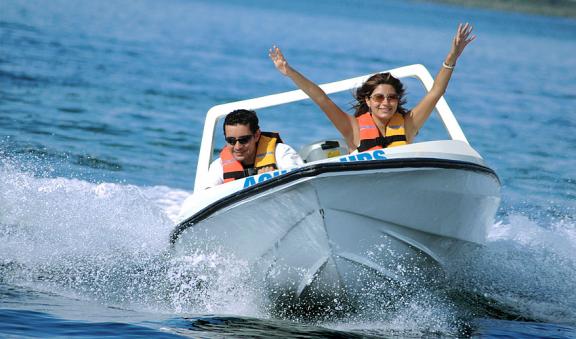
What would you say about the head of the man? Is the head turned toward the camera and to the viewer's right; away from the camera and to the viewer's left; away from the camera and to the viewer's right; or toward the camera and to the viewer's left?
toward the camera and to the viewer's left

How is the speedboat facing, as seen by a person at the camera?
facing the viewer
